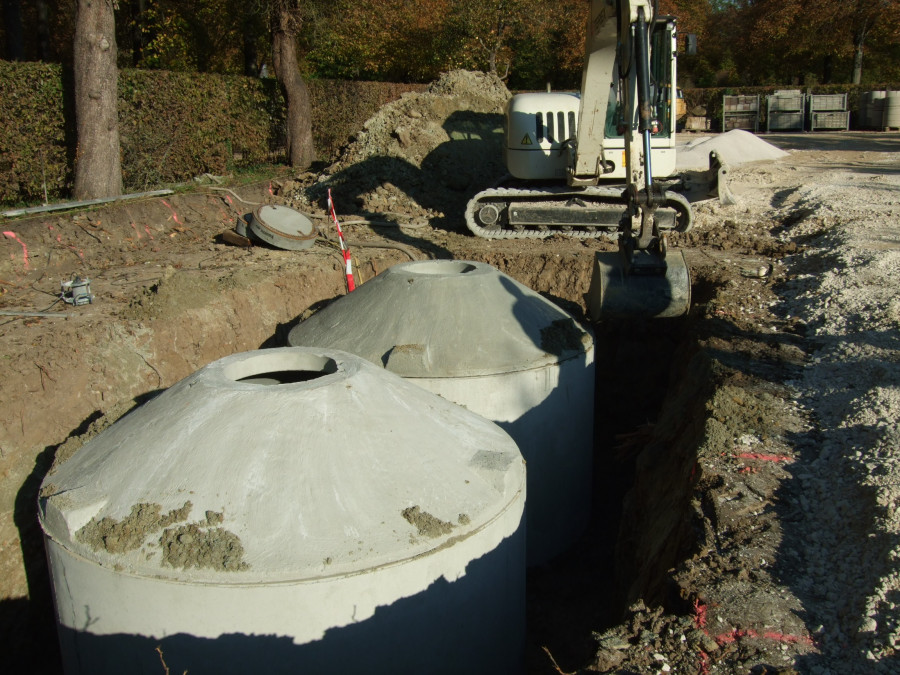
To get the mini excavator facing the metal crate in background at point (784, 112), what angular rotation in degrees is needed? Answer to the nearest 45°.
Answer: approximately 180°

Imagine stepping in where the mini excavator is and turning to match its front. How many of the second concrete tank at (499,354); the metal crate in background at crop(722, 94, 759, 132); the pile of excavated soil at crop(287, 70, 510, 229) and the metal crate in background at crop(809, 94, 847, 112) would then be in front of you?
1

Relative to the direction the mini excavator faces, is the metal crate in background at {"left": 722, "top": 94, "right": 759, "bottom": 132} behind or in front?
behind

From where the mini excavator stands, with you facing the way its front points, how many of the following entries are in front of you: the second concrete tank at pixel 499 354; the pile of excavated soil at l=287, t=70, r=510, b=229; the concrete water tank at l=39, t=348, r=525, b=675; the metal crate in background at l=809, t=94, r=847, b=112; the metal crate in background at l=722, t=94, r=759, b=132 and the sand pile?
2

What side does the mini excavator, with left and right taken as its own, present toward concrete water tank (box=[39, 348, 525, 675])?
front

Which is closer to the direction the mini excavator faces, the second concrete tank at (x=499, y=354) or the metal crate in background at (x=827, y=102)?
the second concrete tank

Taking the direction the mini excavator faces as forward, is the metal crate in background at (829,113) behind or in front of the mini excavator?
behind

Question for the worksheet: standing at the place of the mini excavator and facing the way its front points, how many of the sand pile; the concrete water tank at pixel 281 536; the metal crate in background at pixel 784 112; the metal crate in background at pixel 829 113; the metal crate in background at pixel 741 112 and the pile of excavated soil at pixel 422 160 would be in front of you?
1

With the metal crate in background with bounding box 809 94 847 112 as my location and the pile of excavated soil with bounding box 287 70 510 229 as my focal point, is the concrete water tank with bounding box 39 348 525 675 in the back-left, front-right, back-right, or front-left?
front-left

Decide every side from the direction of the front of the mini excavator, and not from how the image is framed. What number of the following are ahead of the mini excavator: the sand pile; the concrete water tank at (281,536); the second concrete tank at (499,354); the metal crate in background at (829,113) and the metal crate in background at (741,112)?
2

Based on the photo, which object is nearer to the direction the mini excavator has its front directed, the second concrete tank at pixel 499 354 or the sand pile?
the second concrete tank

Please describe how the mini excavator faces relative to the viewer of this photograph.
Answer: facing the viewer

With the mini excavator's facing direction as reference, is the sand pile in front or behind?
behind
